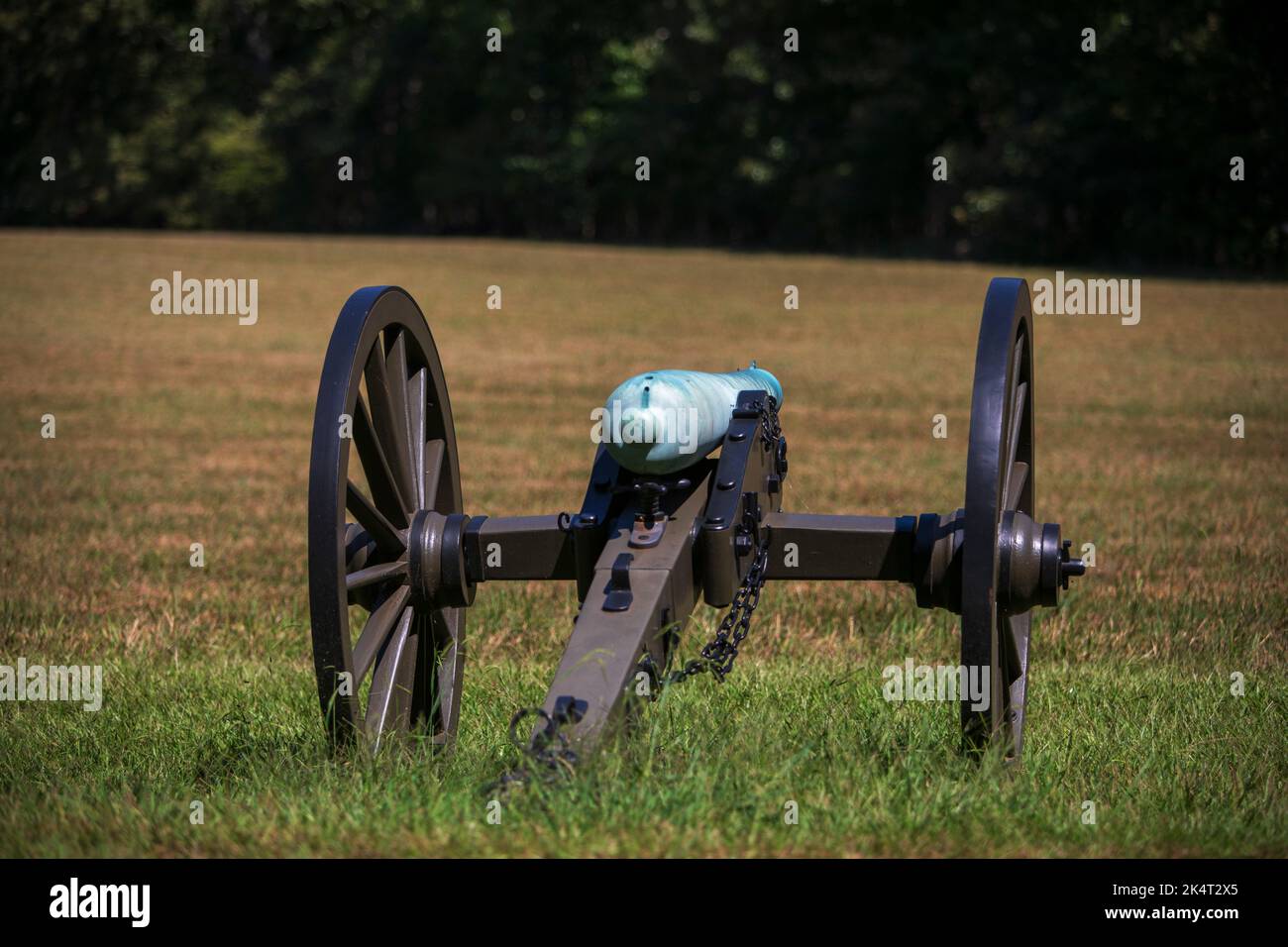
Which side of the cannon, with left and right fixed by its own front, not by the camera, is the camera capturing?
back
